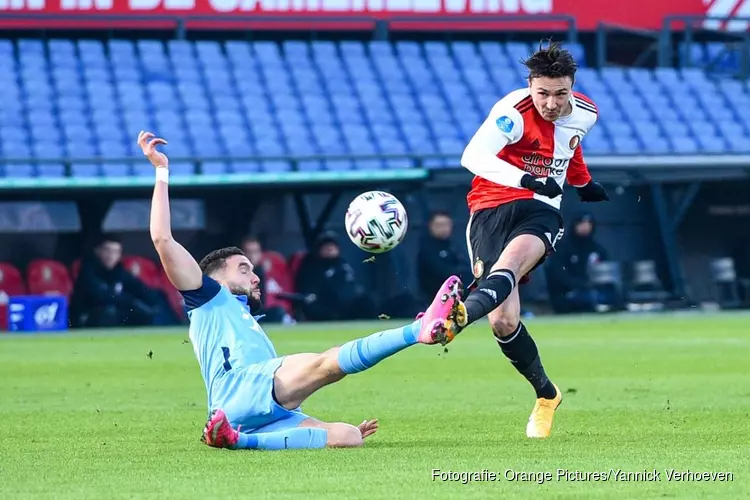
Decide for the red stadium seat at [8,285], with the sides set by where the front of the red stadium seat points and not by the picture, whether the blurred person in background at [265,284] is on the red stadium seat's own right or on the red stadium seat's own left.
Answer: on the red stadium seat's own left

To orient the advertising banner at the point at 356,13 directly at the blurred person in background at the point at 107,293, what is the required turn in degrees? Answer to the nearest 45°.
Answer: approximately 45° to its right

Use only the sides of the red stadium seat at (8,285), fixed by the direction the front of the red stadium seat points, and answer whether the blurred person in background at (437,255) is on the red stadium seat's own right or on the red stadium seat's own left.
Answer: on the red stadium seat's own left

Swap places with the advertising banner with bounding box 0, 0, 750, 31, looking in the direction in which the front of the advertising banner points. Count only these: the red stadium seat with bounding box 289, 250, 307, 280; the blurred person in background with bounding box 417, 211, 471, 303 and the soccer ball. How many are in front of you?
3

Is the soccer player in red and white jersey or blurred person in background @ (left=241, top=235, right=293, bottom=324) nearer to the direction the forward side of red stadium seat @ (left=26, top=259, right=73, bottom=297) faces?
the soccer player in red and white jersey

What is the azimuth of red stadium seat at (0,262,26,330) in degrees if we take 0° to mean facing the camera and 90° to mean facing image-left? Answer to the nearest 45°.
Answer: approximately 0°

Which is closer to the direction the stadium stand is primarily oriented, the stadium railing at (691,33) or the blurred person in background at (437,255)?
the blurred person in background
